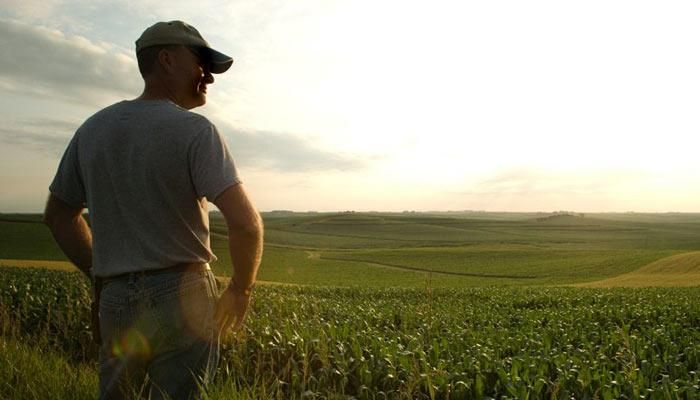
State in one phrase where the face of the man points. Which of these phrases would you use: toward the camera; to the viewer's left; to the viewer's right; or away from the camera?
to the viewer's right

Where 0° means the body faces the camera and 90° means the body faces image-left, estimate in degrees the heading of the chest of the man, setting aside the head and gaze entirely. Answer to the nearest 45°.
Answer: approximately 225°
